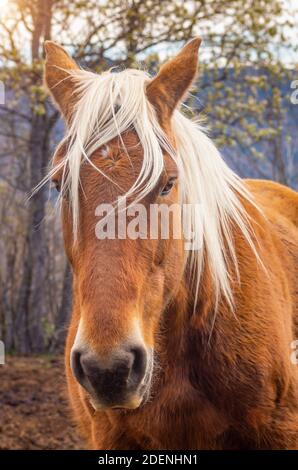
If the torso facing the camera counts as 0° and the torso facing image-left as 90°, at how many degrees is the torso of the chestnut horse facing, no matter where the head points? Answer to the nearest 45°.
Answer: approximately 45°
